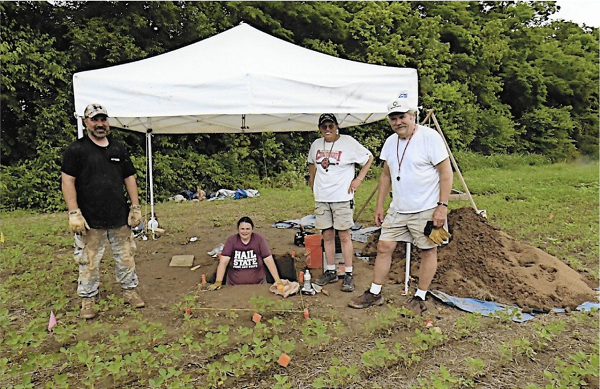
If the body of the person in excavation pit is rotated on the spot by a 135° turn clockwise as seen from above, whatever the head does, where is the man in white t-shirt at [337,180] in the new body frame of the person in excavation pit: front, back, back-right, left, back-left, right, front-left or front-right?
back-right

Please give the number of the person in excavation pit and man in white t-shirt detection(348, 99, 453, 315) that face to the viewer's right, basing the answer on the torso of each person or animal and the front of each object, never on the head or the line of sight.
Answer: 0

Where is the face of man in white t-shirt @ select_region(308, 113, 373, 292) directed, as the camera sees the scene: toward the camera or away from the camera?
toward the camera

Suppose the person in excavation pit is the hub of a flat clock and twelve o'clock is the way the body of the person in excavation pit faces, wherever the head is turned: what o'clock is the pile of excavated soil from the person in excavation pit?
The pile of excavated soil is roughly at 9 o'clock from the person in excavation pit.

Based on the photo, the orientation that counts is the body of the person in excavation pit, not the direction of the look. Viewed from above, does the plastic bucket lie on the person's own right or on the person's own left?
on the person's own left

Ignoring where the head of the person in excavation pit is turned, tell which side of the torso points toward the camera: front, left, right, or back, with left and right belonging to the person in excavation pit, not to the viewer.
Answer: front

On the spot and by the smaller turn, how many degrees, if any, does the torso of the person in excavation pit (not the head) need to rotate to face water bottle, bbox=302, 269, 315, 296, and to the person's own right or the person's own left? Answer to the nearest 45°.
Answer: approximately 45° to the person's own left

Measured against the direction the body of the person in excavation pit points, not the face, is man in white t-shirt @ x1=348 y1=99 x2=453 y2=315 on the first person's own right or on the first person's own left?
on the first person's own left

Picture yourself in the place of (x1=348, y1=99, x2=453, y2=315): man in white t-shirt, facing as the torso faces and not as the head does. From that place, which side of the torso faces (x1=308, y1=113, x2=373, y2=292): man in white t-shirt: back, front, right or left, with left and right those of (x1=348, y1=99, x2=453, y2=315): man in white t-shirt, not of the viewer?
right

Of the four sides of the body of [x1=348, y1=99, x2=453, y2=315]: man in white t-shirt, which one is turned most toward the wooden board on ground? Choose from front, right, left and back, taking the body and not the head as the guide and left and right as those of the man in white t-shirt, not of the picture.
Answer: right
